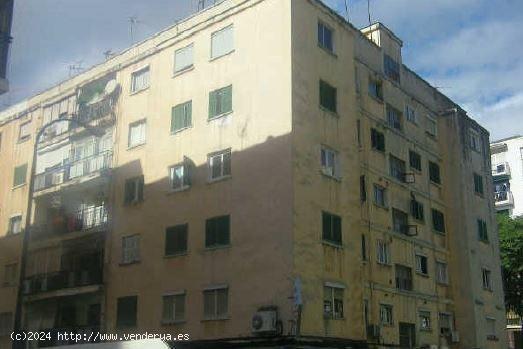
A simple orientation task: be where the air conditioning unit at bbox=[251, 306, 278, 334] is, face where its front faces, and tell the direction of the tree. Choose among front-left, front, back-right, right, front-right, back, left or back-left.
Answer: back
